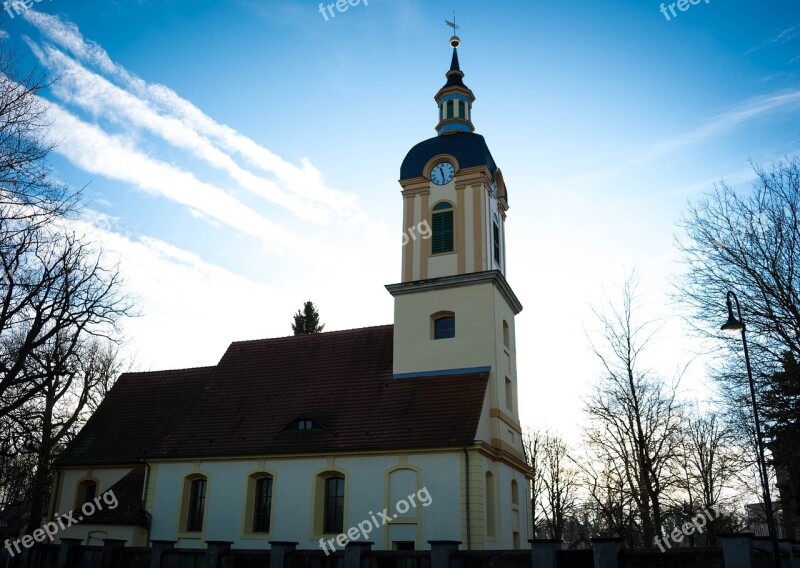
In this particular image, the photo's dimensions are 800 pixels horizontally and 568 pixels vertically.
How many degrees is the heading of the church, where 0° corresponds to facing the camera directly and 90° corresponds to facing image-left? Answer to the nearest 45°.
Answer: approximately 270°

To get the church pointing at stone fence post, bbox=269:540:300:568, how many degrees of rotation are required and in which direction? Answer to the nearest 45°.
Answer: approximately 135° to its right

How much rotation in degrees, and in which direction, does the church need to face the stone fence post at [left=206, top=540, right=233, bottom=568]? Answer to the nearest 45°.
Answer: approximately 135° to its right

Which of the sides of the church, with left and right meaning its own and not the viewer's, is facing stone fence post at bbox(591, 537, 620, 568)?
right

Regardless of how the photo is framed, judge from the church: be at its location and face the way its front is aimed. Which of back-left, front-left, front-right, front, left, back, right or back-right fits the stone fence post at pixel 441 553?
right

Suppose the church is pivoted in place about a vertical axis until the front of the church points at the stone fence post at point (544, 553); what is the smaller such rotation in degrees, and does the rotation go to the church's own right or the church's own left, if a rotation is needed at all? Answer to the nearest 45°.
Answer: approximately 90° to the church's own right

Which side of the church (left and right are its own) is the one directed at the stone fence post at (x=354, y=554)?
right

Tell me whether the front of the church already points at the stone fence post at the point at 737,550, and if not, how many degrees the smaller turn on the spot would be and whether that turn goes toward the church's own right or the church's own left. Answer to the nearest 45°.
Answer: approximately 45° to the church's own right
